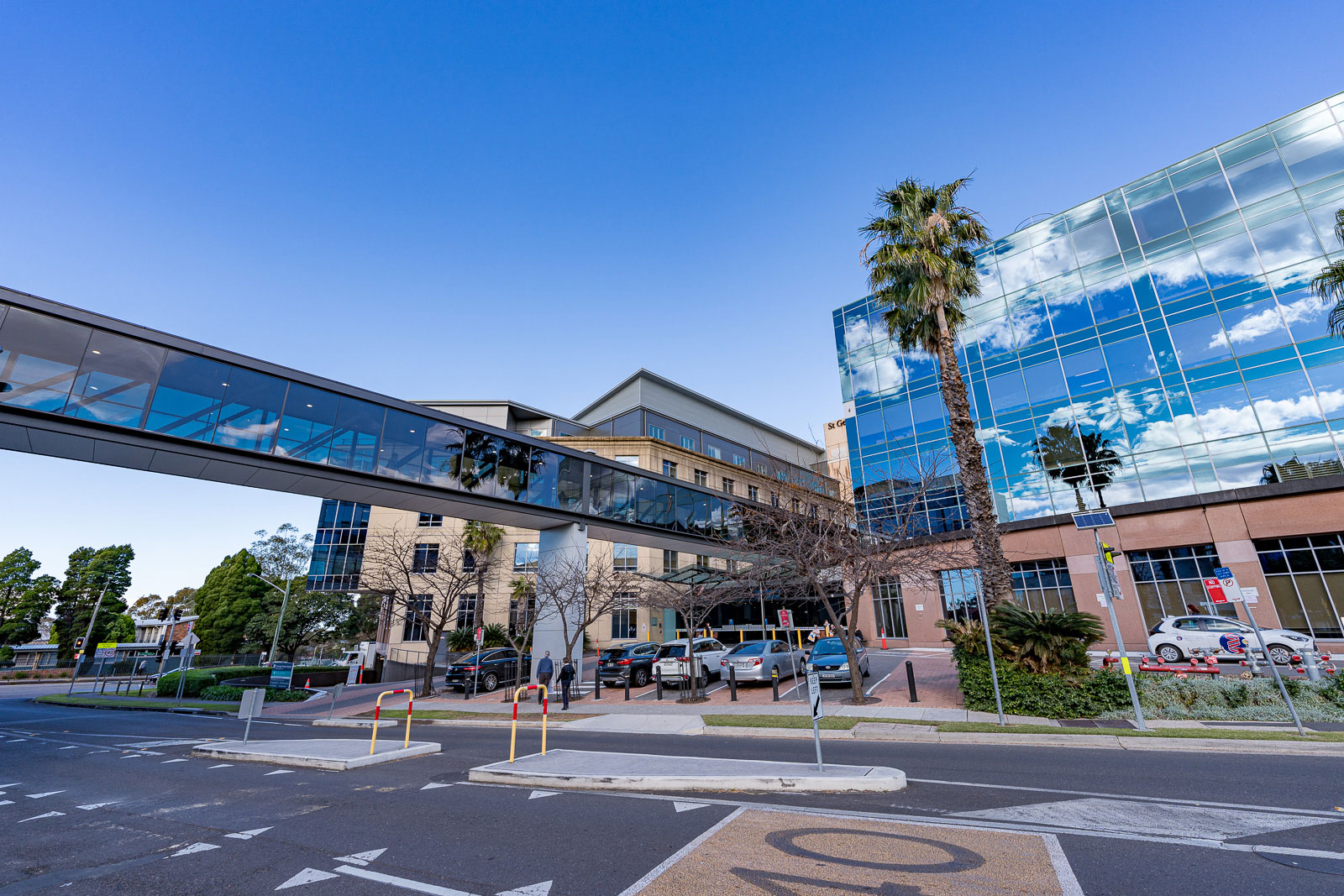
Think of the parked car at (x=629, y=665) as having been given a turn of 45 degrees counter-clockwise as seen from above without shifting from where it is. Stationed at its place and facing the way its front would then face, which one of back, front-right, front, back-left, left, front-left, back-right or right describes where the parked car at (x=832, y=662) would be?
back-right

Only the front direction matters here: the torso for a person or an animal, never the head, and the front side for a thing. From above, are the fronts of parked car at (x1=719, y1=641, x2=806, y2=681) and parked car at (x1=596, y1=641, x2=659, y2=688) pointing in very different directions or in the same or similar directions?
same or similar directions

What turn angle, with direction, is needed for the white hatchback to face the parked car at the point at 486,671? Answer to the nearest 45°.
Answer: approximately 135° to its right

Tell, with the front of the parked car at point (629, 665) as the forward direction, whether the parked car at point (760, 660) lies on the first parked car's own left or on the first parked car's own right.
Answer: on the first parked car's own right

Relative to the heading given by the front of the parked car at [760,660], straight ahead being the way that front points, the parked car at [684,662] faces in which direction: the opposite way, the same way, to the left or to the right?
the same way

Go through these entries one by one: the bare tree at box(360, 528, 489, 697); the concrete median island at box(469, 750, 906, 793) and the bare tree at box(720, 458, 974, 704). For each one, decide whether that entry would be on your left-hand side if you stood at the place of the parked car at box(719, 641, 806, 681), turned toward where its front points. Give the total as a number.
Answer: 1

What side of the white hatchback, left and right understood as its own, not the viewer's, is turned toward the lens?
right

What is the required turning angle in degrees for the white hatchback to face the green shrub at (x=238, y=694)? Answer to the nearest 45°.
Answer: approximately 135° to its right

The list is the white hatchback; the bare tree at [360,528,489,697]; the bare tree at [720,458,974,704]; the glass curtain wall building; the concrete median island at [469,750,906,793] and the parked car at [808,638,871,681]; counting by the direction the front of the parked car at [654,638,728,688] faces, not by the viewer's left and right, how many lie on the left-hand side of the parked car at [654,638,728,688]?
1

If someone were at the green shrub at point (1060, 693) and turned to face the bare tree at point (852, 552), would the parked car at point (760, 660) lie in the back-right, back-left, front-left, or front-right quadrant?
front-right

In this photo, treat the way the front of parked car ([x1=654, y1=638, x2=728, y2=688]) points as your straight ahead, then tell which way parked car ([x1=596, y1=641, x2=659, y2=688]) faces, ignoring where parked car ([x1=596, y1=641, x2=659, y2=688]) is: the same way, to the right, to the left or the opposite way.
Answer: the same way

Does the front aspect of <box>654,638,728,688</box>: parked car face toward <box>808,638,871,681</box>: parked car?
no

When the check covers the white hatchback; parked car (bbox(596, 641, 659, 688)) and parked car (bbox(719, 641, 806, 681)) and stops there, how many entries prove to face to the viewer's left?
0

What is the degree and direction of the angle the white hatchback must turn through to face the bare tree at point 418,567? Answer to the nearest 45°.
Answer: approximately 180°
